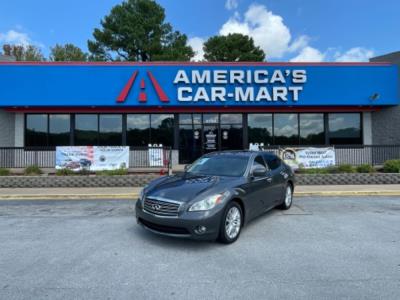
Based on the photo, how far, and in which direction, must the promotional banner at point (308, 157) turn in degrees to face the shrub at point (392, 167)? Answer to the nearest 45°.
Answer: approximately 90° to its left

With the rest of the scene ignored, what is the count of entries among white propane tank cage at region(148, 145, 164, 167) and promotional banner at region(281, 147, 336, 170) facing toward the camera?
2

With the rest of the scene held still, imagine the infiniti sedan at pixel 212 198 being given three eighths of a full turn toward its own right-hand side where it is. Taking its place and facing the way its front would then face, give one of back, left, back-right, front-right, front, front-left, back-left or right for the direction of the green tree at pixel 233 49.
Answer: front

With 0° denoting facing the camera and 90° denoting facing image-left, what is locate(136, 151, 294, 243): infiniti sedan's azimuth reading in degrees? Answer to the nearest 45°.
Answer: approximately 45°

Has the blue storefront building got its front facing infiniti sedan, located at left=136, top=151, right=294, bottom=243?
yes

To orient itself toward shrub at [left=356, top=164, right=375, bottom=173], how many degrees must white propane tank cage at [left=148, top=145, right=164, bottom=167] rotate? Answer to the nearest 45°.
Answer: approximately 90° to its left

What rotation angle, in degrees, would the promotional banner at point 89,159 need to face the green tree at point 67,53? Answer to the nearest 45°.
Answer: approximately 180°

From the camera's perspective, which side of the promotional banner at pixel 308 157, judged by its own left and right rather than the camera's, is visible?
front

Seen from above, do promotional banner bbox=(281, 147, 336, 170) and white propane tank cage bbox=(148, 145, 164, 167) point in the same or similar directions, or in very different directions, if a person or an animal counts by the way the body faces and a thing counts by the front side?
same or similar directions

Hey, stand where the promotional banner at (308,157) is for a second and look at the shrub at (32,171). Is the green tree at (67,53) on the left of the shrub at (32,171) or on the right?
right

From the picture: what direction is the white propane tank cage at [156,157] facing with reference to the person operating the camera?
facing the viewer

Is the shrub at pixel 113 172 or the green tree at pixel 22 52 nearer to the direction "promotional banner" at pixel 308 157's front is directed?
the shrub

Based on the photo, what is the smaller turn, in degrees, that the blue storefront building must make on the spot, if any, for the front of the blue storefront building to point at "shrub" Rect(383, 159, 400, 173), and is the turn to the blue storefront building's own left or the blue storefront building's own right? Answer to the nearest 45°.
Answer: approximately 45° to the blue storefront building's own left
